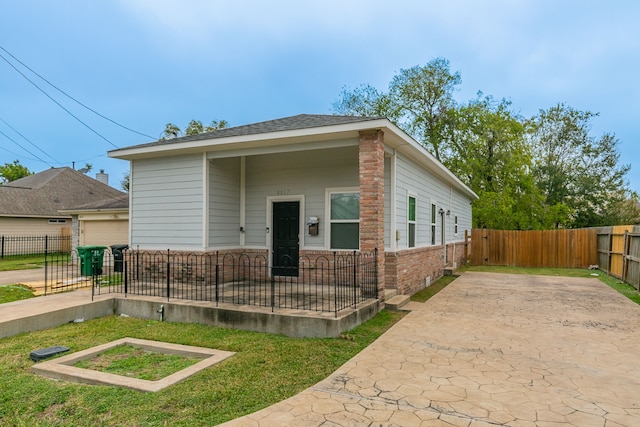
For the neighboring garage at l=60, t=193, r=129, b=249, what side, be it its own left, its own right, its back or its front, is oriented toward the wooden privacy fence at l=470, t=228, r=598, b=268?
left

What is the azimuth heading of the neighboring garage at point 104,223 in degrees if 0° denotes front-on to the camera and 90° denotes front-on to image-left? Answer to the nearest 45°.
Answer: approximately 0°

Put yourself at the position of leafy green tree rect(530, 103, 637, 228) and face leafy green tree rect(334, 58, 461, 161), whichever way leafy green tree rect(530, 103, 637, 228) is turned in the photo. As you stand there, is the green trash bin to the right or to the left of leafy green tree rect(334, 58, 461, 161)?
left

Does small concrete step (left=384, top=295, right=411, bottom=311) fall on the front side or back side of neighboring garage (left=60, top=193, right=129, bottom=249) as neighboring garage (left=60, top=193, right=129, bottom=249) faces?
on the front side

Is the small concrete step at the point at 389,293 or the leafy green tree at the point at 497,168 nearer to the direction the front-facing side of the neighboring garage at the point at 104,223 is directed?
the small concrete step

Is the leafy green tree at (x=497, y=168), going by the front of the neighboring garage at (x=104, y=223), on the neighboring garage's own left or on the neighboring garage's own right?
on the neighboring garage's own left

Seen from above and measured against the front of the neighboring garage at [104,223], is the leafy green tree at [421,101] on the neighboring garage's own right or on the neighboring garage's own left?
on the neighboring garage's own left

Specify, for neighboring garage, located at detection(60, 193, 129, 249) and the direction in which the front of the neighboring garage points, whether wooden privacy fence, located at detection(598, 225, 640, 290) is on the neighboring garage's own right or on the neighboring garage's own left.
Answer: on the neighboring garage's own left
